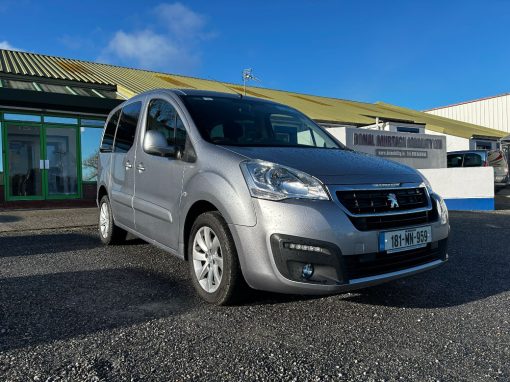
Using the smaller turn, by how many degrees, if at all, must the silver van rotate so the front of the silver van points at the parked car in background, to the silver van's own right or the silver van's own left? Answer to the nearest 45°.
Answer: approximately 90° to the silver van's own left

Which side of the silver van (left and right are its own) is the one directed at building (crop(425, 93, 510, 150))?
left

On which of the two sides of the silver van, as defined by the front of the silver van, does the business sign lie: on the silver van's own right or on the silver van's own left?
on the silver van's own left

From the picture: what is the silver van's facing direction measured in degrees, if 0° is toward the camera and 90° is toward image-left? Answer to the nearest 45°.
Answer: approximately 315°

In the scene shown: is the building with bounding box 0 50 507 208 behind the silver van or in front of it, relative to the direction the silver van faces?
behind
